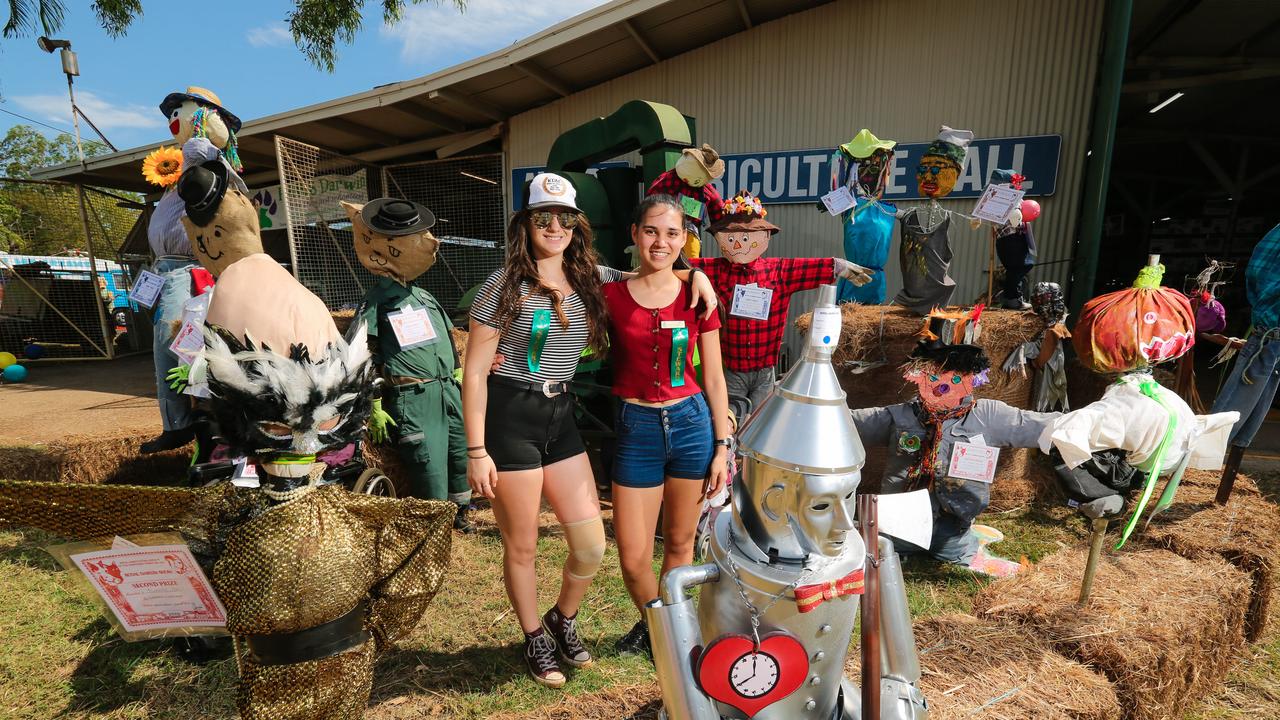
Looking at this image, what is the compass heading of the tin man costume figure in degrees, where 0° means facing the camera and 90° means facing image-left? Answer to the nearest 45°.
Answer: approximately 315°

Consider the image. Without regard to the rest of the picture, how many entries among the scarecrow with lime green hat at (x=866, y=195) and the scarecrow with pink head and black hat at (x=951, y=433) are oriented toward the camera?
2

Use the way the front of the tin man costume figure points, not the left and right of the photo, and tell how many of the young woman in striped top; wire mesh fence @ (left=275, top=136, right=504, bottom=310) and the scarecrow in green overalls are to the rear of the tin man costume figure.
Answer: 3

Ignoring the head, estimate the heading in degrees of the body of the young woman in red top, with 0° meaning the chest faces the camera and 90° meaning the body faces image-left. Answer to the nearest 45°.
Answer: approximately 0°

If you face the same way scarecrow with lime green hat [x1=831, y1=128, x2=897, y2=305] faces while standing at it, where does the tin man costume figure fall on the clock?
The tin man costume figure is roughly at 12 o'clock from the scarecrow with lime green hat.

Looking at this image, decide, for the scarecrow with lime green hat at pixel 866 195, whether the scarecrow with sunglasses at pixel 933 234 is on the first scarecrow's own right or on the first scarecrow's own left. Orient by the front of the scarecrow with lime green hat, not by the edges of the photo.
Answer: on the first scarecrow's own left

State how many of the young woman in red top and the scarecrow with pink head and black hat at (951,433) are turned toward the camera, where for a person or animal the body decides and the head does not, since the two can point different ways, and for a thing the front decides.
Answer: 2

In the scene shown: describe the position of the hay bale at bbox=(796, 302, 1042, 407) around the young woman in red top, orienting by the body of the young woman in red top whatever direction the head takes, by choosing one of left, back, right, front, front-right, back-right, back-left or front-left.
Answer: back-left

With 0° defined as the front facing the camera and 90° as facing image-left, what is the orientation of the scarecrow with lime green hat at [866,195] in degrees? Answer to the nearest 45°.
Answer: approximately 0°
